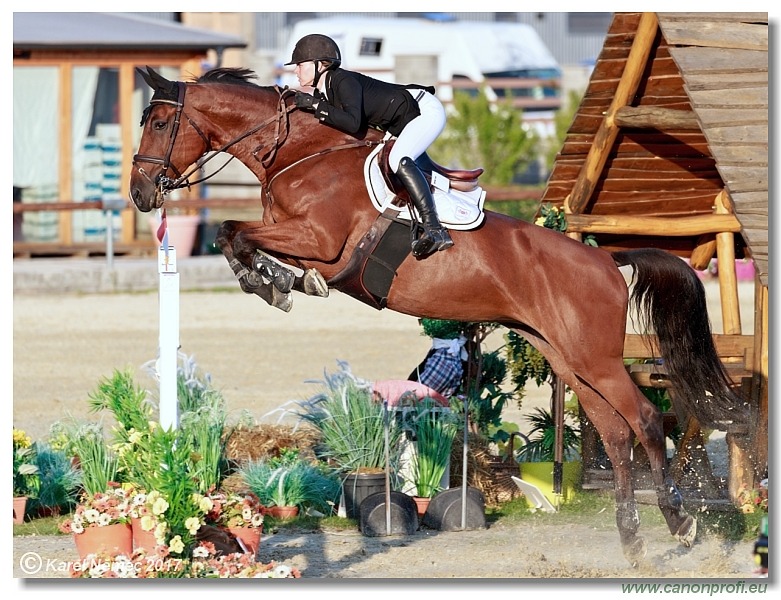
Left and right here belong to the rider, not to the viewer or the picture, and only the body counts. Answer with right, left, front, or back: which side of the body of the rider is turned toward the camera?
left

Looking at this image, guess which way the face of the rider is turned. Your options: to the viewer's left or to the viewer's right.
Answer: to the viewer's left

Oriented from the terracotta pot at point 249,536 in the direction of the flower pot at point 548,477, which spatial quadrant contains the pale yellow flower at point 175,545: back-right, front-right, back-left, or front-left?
back-left

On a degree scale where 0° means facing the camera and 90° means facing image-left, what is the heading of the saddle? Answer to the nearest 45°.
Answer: approximately 90°

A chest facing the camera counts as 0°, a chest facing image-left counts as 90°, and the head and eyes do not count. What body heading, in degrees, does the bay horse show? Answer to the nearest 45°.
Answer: approximately 90°
